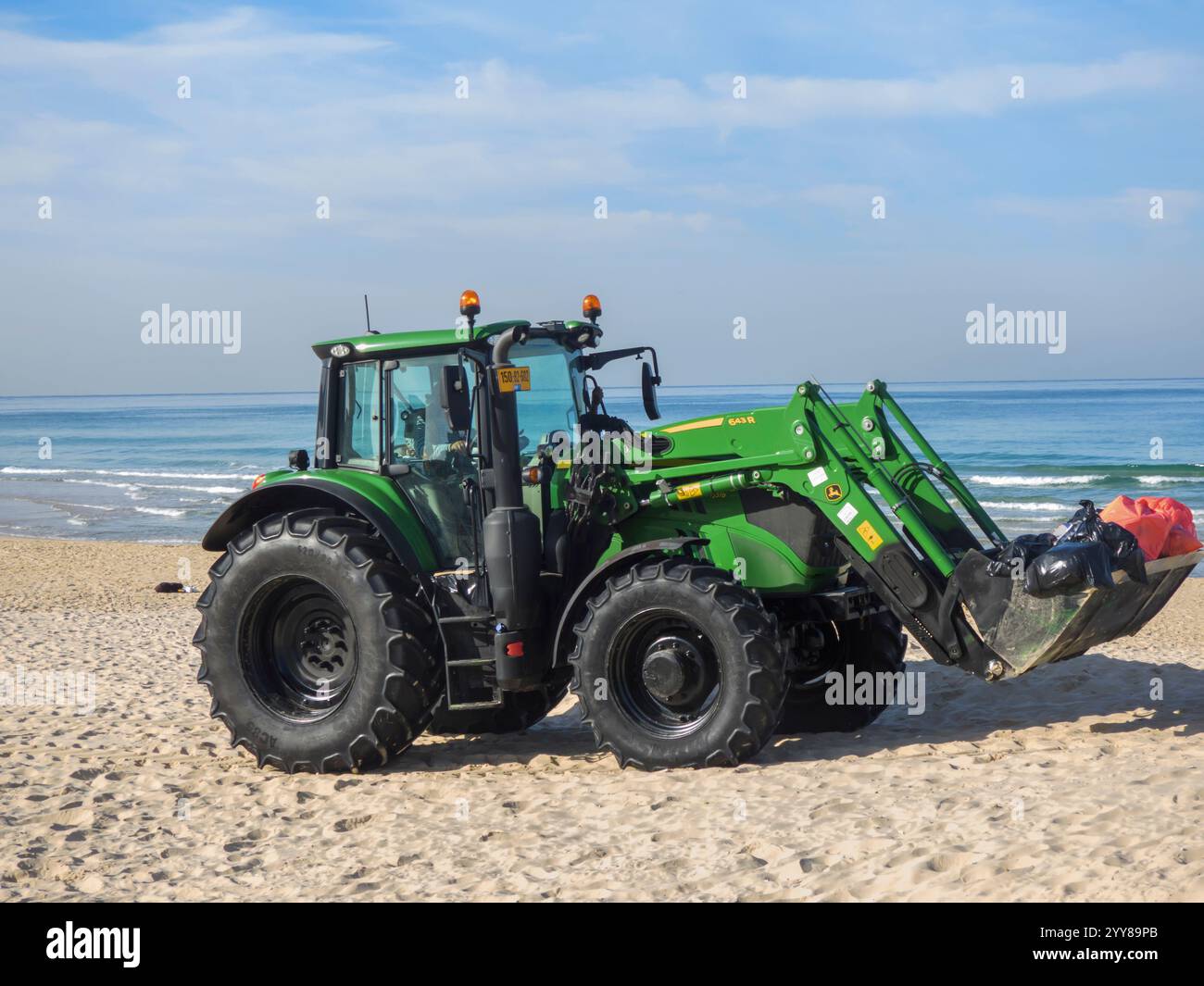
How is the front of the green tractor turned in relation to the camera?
facing the viewer and to the right of the viewer
